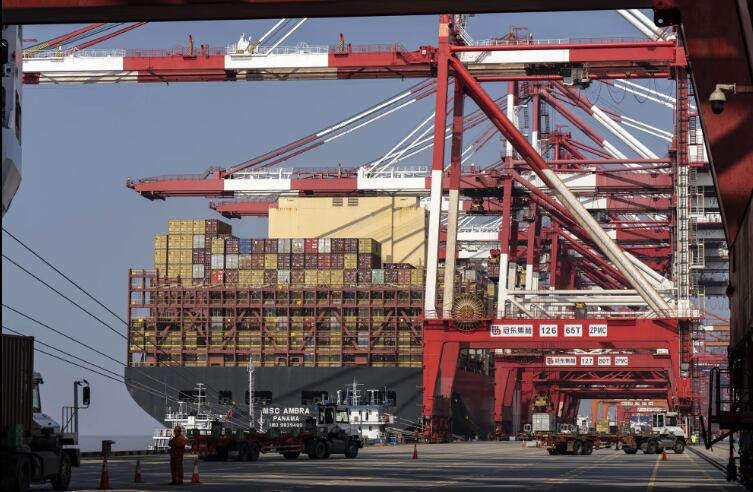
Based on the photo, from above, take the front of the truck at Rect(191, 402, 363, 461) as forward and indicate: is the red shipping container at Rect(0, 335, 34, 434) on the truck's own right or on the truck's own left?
on the truck's own right

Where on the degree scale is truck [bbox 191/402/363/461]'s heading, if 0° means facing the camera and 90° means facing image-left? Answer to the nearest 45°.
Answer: approximately 270°

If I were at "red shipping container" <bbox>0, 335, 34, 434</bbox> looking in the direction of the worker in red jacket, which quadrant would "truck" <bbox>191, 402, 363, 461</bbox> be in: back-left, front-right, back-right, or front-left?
front-left

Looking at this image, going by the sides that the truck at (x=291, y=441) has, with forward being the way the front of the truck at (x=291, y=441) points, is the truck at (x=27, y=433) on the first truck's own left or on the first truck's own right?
on the first truck's own right

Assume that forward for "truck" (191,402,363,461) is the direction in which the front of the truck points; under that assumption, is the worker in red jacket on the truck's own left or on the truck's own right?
on the truck's own right
